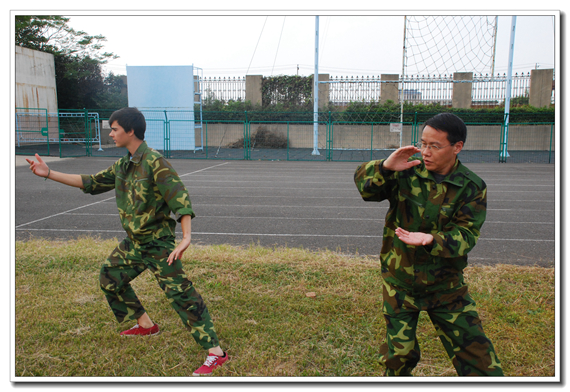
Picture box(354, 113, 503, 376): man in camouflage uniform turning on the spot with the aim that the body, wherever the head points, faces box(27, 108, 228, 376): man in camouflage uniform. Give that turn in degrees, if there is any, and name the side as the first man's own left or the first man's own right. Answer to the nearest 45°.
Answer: approximately 45° to the first man's own right

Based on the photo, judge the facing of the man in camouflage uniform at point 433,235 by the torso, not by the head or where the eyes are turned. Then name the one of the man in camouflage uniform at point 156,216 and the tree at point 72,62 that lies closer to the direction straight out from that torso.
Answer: the man in camouflage uniform

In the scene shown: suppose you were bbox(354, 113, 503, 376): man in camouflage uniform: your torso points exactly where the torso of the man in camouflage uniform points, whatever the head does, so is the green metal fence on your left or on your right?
on your right

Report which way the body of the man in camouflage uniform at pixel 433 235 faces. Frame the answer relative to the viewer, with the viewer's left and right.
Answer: facing the viewer and to the left of the viewer

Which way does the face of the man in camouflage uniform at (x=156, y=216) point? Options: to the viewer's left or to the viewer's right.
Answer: to the viewer's left

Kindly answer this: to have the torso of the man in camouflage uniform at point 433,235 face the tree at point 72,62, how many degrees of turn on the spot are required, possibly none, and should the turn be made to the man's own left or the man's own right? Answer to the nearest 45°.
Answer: approximately 90° to the man's own right

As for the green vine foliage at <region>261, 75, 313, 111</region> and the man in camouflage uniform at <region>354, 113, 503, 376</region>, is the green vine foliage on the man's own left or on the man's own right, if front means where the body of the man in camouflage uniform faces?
on the man's own right
